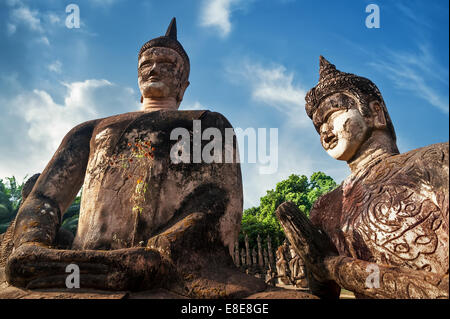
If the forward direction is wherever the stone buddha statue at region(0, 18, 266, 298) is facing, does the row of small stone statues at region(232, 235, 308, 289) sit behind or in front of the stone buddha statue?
behind

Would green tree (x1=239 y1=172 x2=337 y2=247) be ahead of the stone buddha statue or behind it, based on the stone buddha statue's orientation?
behind

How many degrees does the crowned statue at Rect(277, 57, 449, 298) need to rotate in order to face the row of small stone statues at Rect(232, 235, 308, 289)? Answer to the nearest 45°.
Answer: approximately 135° to its right

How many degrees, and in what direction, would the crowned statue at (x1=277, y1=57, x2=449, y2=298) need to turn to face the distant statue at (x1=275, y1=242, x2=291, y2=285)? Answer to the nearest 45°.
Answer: approximately 135° to its right

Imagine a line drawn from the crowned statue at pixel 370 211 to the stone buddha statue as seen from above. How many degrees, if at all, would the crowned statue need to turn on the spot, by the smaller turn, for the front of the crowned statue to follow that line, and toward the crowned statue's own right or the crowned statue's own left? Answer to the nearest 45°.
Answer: approximately 45° to the crowned statue's own right

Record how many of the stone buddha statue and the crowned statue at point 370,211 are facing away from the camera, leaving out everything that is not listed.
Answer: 0

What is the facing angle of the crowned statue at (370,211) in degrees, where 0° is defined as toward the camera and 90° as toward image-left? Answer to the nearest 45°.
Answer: approximately 45°

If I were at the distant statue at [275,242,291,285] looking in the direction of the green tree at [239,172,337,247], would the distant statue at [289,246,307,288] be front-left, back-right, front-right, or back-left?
back-right

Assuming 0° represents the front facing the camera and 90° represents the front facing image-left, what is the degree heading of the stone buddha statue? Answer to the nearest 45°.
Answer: approximately 45°

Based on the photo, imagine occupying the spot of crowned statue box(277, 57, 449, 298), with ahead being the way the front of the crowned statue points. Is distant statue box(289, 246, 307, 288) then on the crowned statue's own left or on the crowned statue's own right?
on the crowned statue's own right
